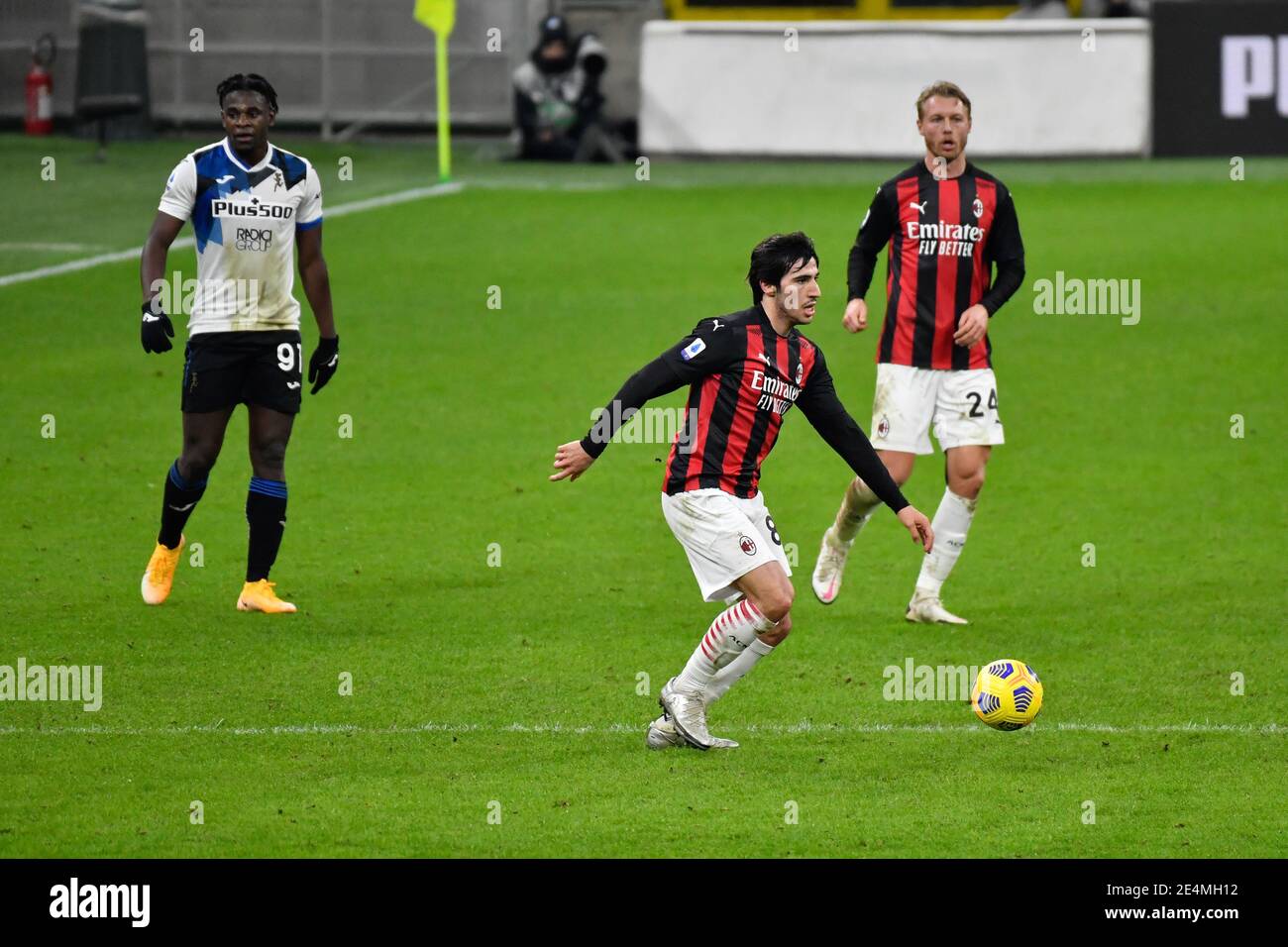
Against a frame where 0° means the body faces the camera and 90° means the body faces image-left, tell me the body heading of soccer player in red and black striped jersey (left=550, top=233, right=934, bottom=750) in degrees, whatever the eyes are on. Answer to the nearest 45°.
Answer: approximately 315°

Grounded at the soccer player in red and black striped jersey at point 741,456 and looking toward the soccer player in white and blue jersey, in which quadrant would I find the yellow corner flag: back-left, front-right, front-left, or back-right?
front-right

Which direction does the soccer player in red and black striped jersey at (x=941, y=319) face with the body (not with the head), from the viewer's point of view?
toward the camera

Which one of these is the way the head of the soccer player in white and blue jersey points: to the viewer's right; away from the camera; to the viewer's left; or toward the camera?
toward the camera

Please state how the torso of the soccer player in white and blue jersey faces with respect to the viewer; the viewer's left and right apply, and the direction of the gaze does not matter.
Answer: facing the viewer

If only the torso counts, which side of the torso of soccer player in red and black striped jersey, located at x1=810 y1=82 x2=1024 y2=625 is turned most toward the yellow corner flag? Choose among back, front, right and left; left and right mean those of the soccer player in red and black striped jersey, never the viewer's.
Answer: back

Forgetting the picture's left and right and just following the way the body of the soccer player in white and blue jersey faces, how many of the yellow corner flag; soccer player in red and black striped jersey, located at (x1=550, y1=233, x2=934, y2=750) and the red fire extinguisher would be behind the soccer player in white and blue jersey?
2

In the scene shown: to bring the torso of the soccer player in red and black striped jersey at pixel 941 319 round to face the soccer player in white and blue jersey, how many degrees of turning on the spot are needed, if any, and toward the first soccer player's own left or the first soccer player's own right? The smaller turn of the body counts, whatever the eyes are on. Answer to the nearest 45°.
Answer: approximately 90° to the first soccer player's own right

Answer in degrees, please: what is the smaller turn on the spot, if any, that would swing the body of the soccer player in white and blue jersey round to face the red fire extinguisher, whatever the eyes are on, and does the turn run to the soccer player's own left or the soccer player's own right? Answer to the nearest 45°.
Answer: approximately 180°

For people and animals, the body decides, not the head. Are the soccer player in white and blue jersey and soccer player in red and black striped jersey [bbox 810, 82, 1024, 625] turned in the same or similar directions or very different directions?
same or similar directions

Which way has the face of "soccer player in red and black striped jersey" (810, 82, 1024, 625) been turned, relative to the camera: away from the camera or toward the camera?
toward the camera

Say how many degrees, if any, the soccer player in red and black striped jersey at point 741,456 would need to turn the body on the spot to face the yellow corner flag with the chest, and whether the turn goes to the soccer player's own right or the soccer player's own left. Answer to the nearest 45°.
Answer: approximately 135° to the soccer player's own left

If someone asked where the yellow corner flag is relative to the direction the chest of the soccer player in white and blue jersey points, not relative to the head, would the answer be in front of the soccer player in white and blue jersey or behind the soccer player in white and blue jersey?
behind

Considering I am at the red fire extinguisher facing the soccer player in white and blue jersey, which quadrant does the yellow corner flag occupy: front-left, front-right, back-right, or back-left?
front-left
